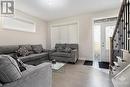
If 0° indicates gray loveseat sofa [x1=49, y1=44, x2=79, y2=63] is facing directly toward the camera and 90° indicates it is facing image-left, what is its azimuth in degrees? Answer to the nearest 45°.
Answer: approximately 45°

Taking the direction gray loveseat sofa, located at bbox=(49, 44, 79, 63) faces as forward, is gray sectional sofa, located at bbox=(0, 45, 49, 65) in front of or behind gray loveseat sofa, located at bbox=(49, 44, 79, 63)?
in front

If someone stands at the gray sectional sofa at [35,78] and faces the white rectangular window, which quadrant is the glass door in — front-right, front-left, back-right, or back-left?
front-right

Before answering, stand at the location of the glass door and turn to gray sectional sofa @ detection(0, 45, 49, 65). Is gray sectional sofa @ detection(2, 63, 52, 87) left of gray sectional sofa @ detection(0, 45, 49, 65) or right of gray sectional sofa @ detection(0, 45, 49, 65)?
left
